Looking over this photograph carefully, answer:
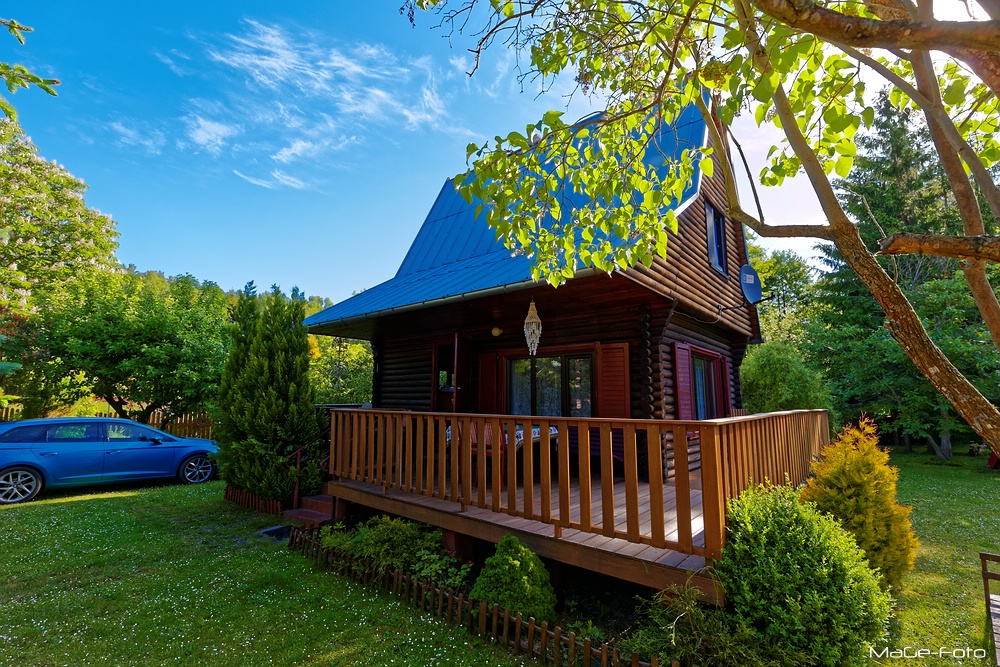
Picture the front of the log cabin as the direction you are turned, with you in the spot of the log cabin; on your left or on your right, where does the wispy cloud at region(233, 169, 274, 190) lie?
on your right

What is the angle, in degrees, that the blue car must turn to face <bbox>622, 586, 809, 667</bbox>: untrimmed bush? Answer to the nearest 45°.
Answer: approximately 90° to its right

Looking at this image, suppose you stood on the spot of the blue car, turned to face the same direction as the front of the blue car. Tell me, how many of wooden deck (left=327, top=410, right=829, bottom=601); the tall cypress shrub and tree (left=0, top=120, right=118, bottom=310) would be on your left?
1

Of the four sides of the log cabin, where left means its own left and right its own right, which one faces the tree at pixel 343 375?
right

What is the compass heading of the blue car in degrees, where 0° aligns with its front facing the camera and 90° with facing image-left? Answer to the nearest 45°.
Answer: approximately 270°

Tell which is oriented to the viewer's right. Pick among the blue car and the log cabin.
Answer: the blue car

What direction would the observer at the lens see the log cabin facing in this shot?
facing the viewer and to the left of the viewer

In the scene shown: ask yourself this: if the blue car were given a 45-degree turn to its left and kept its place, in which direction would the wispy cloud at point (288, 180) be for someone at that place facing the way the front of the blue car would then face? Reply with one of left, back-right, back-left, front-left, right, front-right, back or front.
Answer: front

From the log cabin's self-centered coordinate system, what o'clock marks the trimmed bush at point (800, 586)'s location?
The trimmed bush is roughly at 10 o'clock from the log cabin.

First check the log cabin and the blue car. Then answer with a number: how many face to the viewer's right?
1
